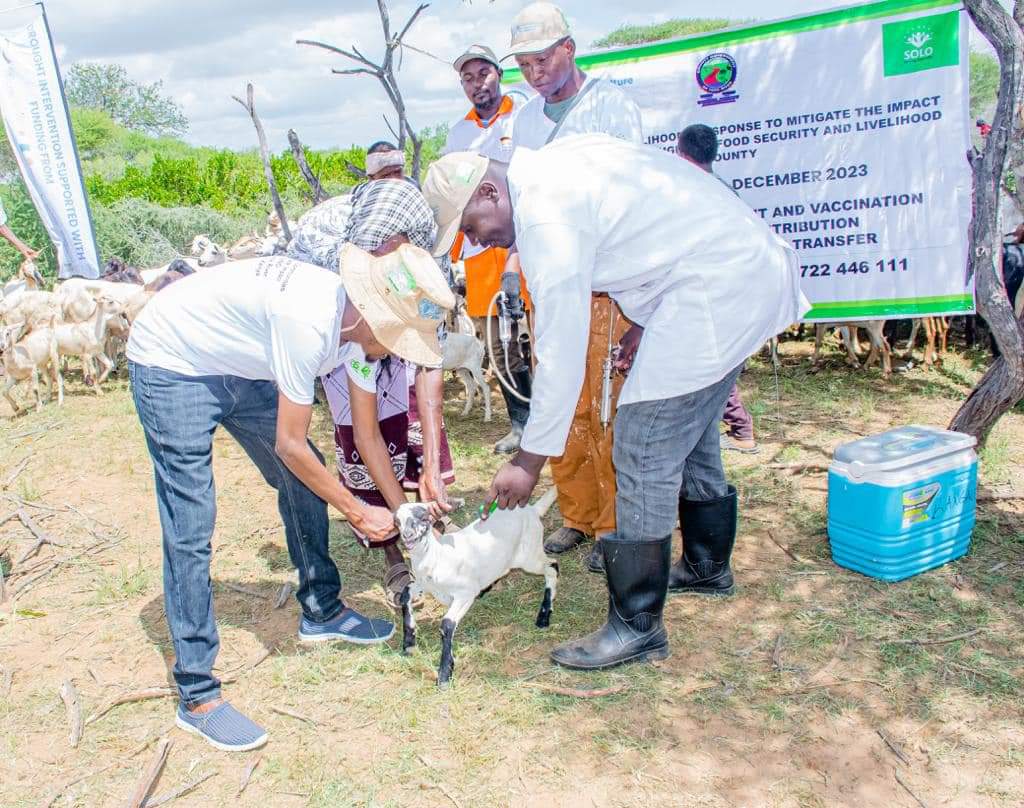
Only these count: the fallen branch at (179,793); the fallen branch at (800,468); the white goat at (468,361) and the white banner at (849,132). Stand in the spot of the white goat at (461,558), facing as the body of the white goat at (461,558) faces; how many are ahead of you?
1

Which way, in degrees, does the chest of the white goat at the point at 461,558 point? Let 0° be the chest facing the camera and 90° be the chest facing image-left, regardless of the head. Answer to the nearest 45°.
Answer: approximately 45°

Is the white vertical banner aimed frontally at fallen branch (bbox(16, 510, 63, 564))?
yes

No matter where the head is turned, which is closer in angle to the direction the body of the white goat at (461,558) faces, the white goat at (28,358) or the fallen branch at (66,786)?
the fallen branch

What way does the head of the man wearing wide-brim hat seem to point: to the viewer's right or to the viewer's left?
to the viewer's right

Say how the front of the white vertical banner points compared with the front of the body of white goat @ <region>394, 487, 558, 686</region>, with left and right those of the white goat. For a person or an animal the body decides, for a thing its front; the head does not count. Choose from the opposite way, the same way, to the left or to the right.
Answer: to the left

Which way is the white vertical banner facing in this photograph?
toward the camera

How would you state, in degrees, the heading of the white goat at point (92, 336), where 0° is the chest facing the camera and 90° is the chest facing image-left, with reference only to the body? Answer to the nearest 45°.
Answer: approximately 270°

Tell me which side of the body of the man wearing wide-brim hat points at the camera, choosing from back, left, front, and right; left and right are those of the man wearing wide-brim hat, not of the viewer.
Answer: right

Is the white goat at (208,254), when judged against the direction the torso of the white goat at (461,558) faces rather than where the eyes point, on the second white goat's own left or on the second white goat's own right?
on the second white goat's own right

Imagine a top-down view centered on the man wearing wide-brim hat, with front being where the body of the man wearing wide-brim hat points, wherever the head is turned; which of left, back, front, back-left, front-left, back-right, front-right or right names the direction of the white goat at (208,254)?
left
